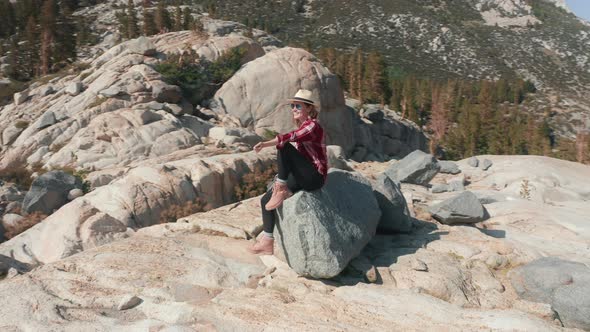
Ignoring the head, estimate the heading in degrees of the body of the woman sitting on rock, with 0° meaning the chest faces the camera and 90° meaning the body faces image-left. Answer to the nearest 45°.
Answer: approximately 90°

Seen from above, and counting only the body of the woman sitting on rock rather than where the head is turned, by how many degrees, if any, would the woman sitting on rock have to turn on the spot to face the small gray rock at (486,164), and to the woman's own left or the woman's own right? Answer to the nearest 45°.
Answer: approximately 135° to the woman's own right

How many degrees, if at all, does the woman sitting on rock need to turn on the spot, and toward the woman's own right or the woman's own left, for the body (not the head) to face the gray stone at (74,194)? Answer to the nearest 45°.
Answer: approximately 45° to the woman's own right

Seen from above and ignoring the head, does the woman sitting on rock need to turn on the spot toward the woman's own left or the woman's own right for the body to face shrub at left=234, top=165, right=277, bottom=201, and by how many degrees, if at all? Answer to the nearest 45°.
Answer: approximately 90° to the woman's own right

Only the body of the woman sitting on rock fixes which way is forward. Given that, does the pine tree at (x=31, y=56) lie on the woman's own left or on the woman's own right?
on the woman's own right

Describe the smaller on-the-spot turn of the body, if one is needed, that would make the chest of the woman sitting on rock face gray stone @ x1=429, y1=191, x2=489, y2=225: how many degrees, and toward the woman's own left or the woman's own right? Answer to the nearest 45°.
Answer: approximately 135° to the woman's own right

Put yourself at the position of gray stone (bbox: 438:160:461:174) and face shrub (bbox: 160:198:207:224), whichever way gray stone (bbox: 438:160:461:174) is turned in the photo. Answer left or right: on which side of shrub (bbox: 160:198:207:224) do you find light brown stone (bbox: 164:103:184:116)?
right

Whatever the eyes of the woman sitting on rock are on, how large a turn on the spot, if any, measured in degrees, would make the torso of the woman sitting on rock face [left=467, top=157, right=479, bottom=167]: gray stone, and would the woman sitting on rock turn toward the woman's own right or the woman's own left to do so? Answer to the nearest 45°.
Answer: approximately 135° to the woman's own right

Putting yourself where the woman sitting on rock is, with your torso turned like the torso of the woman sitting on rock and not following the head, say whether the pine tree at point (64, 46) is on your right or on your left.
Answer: on your right
